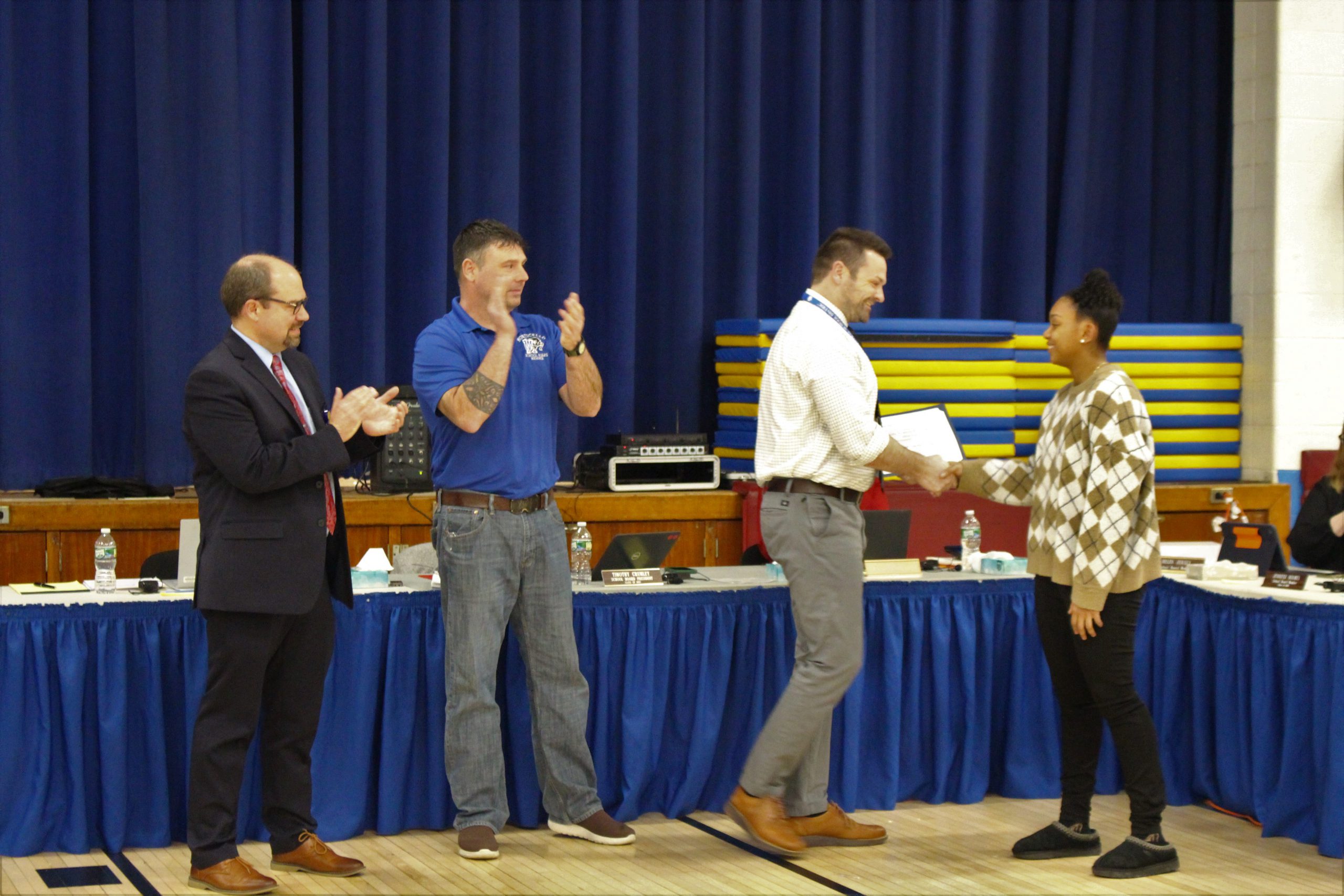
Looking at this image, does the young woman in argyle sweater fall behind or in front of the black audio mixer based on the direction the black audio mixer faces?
in front

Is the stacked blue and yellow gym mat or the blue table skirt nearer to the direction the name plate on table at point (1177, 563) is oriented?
the blue table skirt

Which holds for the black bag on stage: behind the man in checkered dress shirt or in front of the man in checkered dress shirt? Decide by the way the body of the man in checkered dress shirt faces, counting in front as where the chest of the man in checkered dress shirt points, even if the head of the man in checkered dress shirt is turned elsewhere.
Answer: behind

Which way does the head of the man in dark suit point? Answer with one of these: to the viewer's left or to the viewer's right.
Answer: to the viewer's right

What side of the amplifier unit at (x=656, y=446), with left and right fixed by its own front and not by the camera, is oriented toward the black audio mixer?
right

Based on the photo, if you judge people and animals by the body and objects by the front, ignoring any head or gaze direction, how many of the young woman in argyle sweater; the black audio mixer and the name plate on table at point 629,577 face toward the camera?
2

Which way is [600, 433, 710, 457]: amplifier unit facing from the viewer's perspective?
toward the camera

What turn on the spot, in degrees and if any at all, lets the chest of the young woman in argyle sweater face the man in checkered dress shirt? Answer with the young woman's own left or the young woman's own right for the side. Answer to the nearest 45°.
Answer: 0° — they already face them

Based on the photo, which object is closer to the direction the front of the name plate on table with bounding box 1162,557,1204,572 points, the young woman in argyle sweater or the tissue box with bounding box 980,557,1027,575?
the young woman in argyle sweater

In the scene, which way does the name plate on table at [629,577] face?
toward the camera

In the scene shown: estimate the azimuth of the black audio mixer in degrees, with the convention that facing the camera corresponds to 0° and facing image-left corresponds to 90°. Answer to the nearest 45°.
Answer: approximately 0°

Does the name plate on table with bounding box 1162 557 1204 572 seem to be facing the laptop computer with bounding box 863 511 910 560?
no

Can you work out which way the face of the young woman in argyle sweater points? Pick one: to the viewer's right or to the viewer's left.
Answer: to the viewer's left

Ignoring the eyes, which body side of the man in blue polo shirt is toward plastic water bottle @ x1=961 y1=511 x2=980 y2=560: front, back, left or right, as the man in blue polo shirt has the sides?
left

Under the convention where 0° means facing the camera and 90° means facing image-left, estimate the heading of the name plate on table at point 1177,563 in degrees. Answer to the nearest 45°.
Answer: approximately 0°

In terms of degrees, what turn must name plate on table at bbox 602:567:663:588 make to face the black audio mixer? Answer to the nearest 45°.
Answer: approximately 135° to its right

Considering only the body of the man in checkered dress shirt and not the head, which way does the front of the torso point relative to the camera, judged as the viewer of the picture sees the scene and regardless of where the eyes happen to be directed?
to the viewer's right

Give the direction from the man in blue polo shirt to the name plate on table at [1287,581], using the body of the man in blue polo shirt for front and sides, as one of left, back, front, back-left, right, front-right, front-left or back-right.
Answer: front-left

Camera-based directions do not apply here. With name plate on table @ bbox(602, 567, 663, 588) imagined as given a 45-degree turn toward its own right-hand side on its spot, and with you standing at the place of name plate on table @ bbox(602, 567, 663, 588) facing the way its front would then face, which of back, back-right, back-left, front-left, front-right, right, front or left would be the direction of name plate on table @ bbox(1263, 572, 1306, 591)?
back-left

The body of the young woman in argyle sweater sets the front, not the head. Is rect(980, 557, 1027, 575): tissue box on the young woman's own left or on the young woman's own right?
on the young woman's own right

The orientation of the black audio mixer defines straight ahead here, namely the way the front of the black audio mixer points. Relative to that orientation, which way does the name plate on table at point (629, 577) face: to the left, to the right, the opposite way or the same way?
the same way

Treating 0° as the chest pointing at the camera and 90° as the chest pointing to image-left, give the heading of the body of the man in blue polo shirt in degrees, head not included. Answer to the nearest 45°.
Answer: approximately 315°
